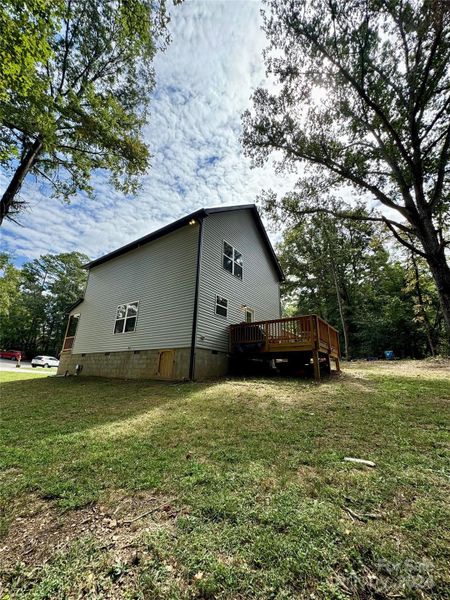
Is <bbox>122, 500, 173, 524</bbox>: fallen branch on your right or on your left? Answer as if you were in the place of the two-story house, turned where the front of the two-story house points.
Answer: on your left

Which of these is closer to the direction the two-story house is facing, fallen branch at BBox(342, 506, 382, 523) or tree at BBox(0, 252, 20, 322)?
the tree

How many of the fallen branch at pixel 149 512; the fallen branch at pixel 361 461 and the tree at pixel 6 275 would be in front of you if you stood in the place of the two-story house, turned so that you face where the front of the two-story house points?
1

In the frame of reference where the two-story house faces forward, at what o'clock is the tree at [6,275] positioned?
The tree is roughly at 12 o'clock from the two-story house.

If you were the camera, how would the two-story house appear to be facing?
facing away from the viewer and to the left of the viewer

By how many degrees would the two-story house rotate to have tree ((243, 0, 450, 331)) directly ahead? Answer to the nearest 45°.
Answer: approximately 180°

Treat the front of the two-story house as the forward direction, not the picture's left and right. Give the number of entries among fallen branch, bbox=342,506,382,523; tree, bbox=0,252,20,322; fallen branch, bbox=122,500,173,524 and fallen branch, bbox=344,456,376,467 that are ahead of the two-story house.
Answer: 1

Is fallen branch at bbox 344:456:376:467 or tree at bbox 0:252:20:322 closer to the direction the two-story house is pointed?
the tree

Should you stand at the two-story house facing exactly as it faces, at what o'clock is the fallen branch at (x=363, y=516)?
The fallen branch is roughly at 7 o'clock from the two-story house.

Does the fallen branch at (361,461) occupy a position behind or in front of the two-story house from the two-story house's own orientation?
behind

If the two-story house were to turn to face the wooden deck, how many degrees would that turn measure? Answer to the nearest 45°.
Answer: approximately 180°
